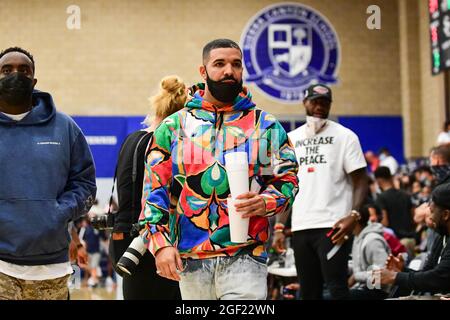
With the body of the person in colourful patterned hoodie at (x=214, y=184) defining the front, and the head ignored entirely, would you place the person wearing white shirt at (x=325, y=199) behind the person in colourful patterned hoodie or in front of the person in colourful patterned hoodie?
behind

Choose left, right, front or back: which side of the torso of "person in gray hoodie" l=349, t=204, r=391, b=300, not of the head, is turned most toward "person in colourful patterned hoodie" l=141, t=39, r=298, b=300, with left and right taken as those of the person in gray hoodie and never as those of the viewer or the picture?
left

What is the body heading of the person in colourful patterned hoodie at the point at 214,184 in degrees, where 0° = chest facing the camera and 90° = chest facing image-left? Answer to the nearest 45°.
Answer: approximately 0°
